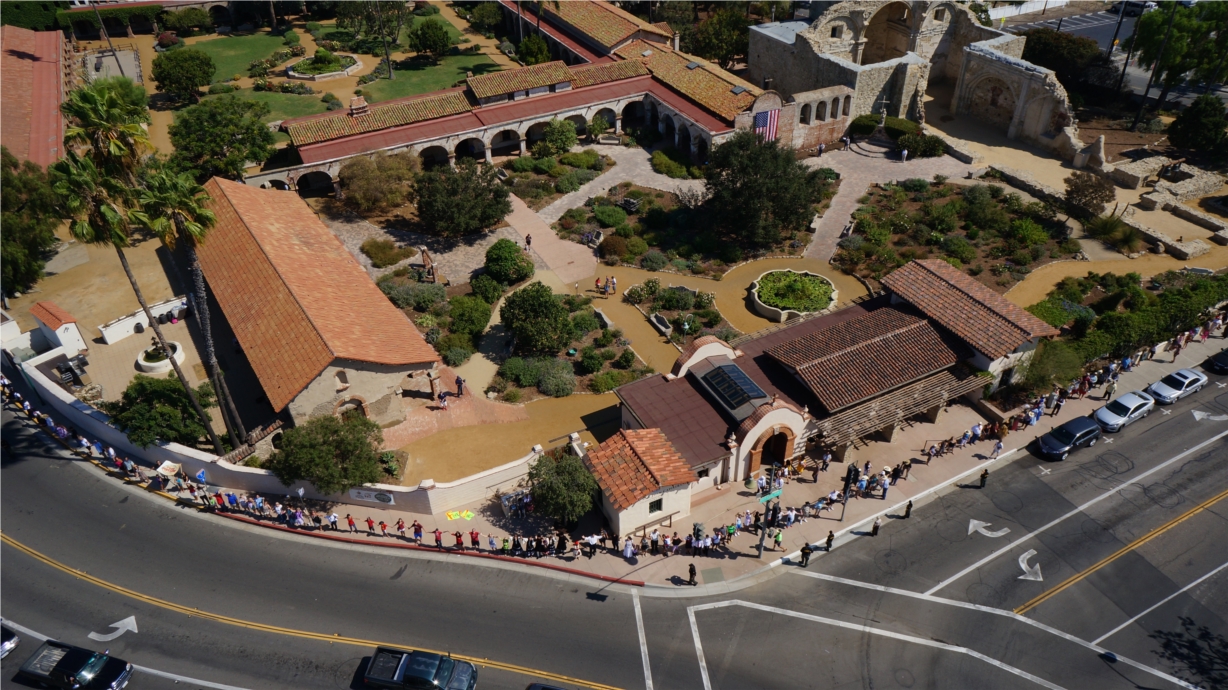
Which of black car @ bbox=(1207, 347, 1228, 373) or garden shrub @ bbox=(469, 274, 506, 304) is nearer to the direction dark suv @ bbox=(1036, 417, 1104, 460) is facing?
the garden shrub

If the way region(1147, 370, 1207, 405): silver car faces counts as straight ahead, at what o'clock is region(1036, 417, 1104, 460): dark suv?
The dark suv is roughly at 11 o'clock from the silver car.

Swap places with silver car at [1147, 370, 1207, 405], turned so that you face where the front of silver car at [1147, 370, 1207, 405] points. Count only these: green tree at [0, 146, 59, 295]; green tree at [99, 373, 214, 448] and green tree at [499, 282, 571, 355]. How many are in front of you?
3

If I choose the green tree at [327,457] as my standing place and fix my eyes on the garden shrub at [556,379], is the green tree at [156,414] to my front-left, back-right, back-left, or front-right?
back-left

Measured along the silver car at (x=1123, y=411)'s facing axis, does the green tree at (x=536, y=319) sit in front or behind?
in front

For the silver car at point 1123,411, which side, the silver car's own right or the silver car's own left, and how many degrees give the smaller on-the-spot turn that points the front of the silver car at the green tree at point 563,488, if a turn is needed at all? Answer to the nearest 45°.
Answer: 0° — it already faces it

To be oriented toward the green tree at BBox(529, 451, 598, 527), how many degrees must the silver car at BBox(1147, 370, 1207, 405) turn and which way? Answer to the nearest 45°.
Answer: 0° — it already faces it

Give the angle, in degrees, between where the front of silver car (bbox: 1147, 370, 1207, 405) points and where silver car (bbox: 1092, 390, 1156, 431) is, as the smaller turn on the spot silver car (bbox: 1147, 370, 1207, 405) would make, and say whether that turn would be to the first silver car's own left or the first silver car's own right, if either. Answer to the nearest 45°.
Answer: approximately 45° to the first silver car's own left

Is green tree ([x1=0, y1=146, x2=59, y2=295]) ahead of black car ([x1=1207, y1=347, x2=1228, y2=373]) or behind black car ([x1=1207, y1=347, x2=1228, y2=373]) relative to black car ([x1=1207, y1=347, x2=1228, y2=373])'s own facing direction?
ahead

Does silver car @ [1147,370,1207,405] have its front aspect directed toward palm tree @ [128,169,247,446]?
yes

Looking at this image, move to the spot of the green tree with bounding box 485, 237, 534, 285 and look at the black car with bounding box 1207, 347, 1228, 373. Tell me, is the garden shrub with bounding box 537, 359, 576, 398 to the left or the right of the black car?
right

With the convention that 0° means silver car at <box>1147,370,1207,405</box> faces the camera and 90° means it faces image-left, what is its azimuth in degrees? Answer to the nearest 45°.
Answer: approximately 45°

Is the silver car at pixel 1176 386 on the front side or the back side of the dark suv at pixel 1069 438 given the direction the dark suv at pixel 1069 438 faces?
on the back side
